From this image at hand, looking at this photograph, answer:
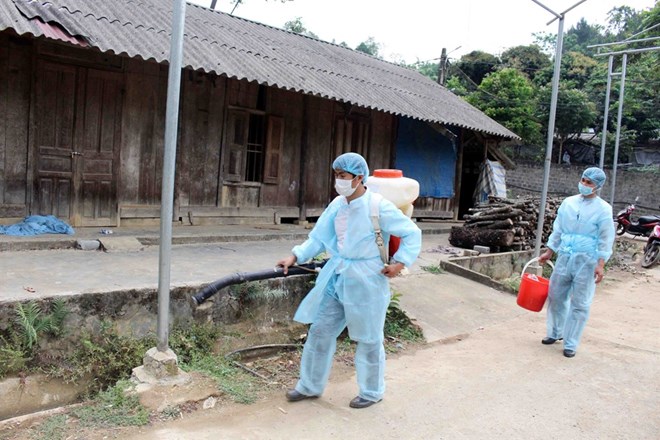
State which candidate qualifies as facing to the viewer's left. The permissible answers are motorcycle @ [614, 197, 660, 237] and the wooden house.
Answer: the motorcycle

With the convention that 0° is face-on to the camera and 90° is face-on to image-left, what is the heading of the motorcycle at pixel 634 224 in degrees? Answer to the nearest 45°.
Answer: approximately 90°

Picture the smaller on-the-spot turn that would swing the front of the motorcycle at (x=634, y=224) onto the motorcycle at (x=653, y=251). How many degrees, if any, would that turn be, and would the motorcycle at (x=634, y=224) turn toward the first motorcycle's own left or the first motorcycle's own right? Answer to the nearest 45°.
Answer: approximately 90° to the first motorcycle's own left

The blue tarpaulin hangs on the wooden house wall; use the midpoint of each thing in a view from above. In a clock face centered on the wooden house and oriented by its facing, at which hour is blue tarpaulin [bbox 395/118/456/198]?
The blue tarpaulin is roughly at 9 o'clock from the wooden house.

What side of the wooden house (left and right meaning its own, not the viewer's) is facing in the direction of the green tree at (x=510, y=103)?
left

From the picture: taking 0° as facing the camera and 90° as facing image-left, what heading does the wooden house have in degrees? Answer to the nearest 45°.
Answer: approximately 315°

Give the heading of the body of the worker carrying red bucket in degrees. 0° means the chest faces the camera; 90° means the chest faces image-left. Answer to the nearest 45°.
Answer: approximately 45°

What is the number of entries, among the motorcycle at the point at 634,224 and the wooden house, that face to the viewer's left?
1

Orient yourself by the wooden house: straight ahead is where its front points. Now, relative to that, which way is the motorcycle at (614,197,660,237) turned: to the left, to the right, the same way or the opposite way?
the opposite way

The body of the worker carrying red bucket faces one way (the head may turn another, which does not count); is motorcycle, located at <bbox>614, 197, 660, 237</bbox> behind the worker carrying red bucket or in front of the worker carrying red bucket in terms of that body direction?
behind

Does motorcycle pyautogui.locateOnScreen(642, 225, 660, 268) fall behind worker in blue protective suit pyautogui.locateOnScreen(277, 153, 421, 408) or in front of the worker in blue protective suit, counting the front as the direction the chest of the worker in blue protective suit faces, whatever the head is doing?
behind

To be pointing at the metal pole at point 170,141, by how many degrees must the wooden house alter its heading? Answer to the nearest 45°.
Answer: approximately 45° to its right
